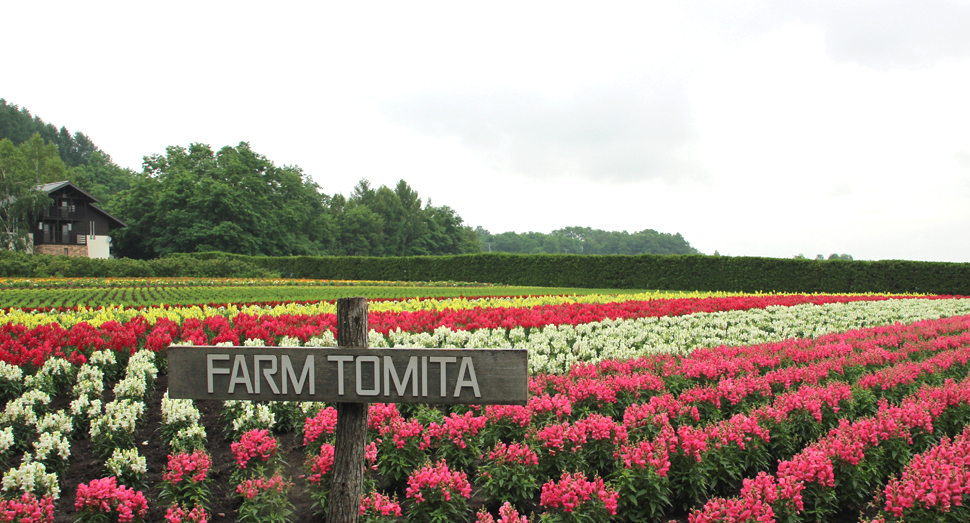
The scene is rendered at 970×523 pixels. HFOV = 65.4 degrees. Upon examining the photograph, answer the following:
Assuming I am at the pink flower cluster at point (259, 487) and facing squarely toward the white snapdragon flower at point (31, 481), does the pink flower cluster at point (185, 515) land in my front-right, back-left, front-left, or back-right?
front-left

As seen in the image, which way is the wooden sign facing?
toward the camera

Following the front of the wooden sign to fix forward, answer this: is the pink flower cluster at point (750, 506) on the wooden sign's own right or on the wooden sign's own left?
on the wooden sign's own left

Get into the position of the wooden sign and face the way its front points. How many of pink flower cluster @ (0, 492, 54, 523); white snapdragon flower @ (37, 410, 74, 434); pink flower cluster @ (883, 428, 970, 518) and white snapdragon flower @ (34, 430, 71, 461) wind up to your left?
1

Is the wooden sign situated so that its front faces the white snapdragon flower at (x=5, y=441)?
no

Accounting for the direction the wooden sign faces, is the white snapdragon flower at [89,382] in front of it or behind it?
behind

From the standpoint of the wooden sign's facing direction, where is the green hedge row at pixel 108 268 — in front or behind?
behind

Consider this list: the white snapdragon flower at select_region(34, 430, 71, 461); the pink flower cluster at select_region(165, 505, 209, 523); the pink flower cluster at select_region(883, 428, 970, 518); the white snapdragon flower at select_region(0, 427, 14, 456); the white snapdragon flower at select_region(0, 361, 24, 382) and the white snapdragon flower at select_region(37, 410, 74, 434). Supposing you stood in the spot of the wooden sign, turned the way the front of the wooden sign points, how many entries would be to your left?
1

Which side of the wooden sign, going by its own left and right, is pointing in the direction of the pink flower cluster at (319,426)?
back

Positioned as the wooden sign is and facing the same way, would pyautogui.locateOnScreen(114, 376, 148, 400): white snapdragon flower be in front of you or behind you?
behind

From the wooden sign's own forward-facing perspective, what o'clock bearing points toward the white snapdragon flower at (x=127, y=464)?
The white snapdragon flower is roughly at 5 o'clock from the wooden sign.

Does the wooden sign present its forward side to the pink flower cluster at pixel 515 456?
no

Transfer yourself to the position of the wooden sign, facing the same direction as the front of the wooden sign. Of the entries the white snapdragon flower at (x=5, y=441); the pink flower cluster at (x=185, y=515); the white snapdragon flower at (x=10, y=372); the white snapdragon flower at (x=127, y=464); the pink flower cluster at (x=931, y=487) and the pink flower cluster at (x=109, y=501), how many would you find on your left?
1

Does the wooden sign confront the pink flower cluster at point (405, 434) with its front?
no

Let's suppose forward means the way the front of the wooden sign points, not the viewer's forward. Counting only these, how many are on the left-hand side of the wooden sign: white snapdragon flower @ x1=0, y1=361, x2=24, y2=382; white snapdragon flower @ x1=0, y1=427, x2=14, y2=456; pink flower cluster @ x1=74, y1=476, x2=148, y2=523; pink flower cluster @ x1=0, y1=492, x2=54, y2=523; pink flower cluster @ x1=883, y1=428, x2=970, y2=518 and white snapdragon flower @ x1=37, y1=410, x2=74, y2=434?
1

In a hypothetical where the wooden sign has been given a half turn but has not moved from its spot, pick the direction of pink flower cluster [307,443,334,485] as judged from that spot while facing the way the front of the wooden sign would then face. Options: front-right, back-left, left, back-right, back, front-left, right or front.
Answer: front

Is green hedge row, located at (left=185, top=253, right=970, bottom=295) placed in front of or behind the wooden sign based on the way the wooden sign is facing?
behind

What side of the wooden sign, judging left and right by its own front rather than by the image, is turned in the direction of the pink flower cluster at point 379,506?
back
